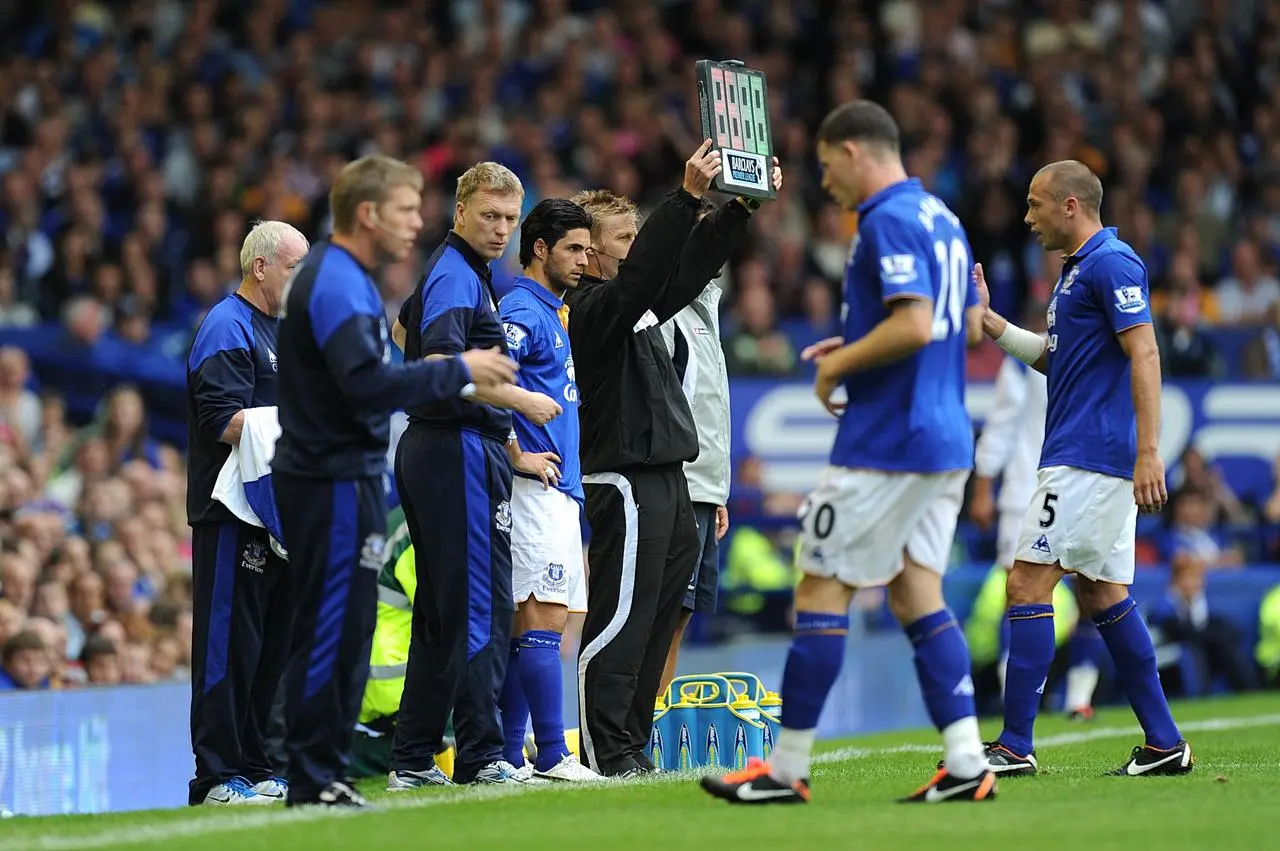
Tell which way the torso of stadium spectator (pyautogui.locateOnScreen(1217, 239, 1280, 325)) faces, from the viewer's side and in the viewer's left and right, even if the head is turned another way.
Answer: facing the viewer

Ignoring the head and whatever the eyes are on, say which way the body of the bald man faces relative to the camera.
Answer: to the viewer's left

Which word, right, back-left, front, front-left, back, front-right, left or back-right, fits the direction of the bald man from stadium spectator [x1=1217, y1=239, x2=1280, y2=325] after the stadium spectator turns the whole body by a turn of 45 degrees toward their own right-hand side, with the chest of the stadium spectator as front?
front-left

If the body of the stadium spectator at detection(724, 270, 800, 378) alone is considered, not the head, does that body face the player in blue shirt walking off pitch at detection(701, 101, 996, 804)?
yes

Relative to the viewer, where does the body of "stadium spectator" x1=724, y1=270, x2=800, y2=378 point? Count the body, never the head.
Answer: toward the camera

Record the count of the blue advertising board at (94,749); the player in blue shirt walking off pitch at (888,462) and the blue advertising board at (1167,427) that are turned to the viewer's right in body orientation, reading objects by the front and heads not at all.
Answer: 0

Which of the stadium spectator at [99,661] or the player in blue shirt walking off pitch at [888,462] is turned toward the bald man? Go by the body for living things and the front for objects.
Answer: the stadium spectator

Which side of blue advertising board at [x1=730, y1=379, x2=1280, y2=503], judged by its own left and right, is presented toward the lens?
front

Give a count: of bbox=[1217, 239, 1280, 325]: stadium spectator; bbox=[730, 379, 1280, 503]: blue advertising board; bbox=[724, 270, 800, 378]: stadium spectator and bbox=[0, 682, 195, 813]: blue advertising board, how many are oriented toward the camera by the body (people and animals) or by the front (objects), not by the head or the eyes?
4

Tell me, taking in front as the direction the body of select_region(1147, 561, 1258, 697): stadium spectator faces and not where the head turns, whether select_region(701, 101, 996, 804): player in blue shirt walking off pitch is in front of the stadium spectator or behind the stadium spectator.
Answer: in front

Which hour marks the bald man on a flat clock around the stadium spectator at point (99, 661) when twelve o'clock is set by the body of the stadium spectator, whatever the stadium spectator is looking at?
The bald man is roughly at 12 o'clock from the stadium spectator.

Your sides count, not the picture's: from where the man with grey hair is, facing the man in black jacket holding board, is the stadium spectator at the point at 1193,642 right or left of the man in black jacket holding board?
left

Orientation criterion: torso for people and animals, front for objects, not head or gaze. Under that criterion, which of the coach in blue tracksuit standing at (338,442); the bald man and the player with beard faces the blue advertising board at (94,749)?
the bald man

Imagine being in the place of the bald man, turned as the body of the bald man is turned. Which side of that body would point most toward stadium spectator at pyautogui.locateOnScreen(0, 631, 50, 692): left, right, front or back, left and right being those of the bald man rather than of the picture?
front

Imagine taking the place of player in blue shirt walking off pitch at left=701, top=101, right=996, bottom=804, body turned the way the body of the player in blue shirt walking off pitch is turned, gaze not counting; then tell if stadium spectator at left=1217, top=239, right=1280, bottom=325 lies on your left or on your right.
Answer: on your right

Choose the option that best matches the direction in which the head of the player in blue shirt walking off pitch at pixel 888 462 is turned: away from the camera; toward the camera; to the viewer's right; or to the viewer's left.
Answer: to the viewer's left
